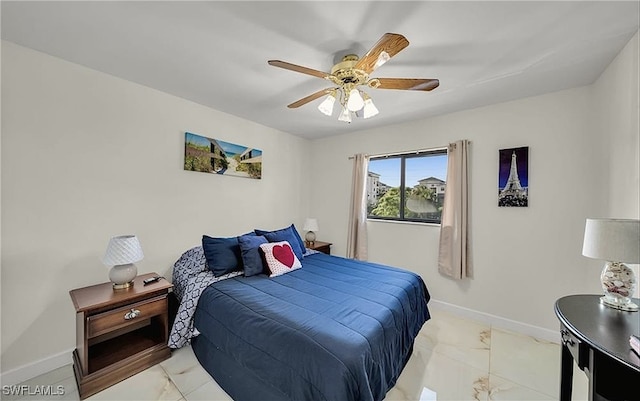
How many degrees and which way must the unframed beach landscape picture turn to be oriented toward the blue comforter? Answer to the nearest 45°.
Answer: approximately 45° to its right

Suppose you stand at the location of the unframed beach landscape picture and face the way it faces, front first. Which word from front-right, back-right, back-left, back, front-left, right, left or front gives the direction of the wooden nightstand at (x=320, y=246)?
front-left

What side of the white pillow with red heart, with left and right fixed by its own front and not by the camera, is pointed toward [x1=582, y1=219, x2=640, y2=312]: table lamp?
front

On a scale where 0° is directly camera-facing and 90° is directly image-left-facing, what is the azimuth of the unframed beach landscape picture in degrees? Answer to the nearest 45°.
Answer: approximately 315°

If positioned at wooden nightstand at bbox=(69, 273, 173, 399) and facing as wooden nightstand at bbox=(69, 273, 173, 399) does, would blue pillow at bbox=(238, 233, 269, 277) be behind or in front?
in front

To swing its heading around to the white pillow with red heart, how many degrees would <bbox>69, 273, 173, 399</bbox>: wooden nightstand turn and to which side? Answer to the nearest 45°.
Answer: approximately 45° to its left

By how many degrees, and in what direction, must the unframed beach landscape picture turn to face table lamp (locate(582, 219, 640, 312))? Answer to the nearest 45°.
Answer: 0° — it already faces it
